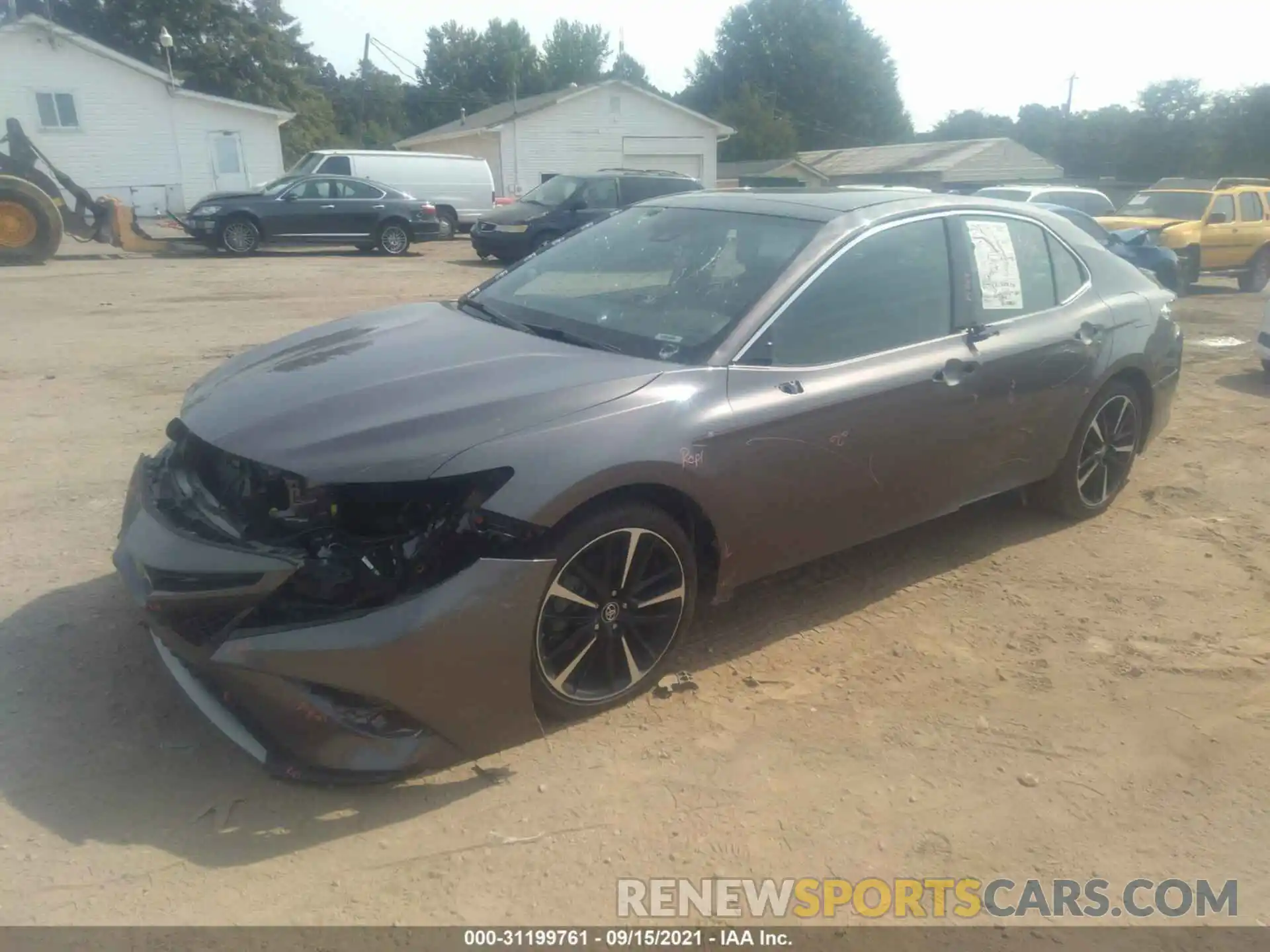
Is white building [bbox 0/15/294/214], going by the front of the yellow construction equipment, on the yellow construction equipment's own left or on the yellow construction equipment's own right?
on the yellow construction equipment's own left

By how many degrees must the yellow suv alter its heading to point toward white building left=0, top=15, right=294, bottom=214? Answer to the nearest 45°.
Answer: approximately 45° to its right

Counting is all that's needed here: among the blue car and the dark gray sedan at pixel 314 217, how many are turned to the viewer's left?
1

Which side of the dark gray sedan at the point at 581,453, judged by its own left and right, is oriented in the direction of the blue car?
back

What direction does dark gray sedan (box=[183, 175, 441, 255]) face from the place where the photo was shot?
facing to the left of the viewer

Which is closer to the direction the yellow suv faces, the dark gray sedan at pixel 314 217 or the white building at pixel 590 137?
the dark gray sedan

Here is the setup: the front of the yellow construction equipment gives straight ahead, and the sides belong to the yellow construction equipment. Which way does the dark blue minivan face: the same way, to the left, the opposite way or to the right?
the opposite way

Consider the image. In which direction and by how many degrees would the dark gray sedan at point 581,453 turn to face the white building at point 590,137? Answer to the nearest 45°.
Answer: approximately 135° to its right

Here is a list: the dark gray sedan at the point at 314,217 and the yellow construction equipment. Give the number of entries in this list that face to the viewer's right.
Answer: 1

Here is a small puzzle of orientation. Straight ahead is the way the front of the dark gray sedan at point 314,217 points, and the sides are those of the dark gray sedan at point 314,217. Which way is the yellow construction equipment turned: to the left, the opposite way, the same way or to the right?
the opposite way

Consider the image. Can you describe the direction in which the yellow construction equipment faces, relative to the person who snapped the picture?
facing to the right of the viewer

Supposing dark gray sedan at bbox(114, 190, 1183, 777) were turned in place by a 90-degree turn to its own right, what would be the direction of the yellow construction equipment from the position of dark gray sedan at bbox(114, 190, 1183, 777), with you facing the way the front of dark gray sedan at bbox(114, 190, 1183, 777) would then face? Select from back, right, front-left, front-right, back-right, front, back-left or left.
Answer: front

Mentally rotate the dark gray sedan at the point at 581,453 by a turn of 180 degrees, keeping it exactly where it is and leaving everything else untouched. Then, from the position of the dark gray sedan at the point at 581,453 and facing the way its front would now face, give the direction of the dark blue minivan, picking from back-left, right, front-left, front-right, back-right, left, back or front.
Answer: front-left

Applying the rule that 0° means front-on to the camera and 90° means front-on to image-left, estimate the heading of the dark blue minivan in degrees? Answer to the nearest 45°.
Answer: approximately 45°

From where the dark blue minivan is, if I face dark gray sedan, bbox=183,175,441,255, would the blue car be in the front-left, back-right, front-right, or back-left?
back-left

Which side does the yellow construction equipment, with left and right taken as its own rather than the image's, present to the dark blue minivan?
front

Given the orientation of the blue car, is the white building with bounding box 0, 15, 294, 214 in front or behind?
behind

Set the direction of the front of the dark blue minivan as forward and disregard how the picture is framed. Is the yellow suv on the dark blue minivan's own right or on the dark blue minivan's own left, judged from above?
on the dark blue minivan's own left
